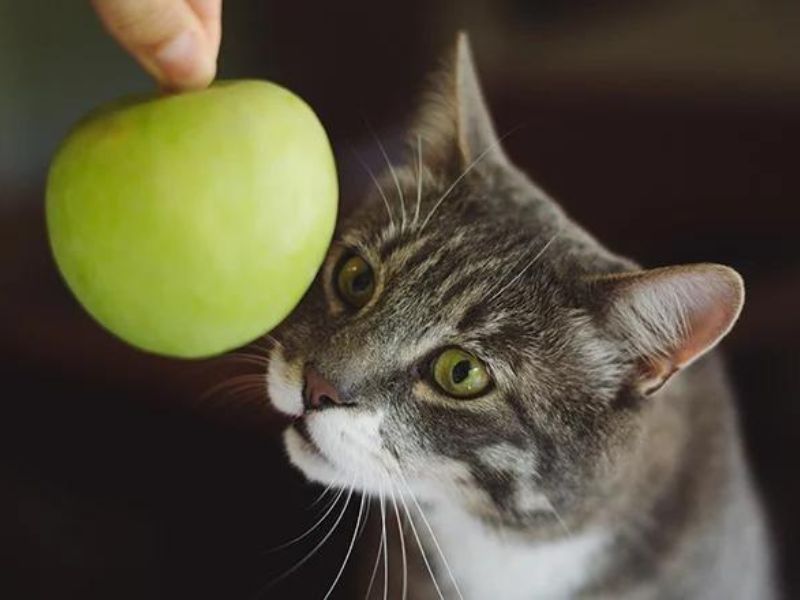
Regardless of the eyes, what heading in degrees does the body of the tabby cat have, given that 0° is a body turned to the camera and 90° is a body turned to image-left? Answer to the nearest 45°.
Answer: approximately 45°
